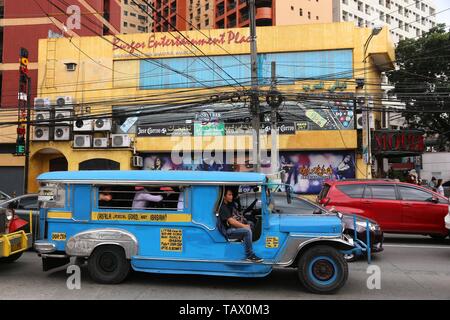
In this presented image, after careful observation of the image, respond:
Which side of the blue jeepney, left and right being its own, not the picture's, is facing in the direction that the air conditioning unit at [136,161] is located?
left

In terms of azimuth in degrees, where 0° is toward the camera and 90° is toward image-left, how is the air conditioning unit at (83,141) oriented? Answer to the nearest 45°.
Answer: approximately 0°

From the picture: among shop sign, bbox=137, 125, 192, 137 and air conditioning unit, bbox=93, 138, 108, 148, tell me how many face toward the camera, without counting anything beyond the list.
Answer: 2

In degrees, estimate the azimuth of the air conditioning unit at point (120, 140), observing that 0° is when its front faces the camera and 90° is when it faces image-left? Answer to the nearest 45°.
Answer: approximately 0°

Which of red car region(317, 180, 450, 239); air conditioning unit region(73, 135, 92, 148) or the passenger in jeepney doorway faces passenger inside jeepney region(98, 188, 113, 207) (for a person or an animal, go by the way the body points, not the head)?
the air conditioning unit

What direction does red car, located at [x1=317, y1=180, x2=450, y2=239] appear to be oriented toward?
to the viewer's right

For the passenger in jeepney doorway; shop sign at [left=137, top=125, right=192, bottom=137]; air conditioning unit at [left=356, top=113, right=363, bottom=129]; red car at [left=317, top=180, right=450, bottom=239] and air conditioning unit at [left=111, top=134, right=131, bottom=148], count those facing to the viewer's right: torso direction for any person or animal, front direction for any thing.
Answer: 2

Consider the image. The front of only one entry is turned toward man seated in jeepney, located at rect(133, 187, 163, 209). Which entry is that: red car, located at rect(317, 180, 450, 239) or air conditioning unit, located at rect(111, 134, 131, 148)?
the air conditioning unit

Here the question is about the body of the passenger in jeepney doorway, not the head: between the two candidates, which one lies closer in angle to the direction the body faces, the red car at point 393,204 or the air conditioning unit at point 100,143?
the red car

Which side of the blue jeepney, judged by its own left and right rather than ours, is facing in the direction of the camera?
right

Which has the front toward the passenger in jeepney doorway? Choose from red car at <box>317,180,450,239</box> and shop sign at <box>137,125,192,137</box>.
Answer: the shop sign
